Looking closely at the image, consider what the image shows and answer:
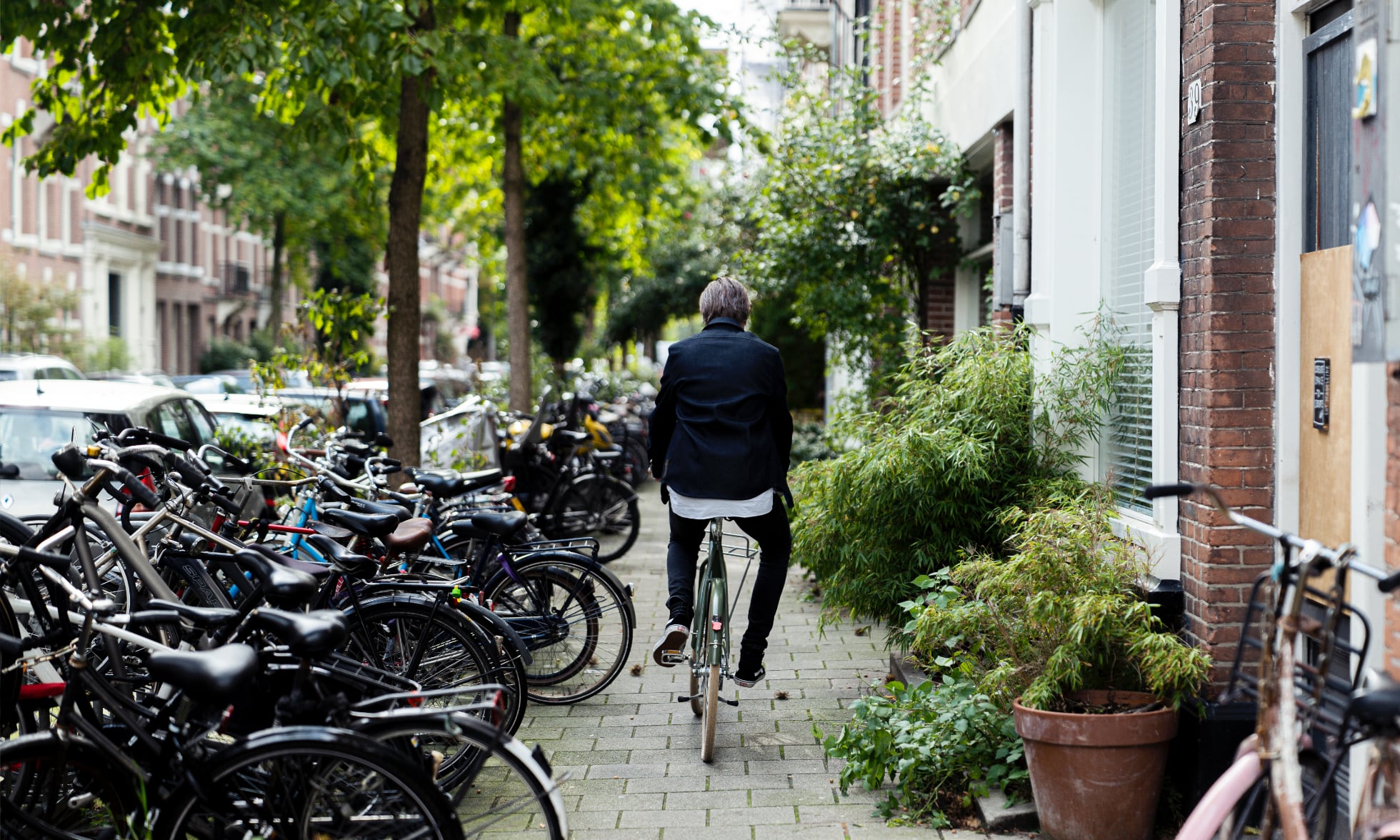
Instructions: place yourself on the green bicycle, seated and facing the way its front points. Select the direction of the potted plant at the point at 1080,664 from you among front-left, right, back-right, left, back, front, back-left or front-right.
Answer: back-right

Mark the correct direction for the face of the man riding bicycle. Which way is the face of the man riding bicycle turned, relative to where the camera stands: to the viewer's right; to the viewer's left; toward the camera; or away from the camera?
away from the camera

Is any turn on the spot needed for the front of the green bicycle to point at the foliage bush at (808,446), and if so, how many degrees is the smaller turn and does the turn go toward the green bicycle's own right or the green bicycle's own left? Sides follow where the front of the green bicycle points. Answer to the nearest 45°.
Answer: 0° — it already faces it

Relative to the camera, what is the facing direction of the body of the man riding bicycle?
away from the camera

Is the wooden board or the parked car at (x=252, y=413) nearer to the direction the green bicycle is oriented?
the parked car

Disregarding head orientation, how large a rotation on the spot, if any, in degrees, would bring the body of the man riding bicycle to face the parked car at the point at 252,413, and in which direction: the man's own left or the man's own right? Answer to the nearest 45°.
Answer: approximately 45° to the man's own left

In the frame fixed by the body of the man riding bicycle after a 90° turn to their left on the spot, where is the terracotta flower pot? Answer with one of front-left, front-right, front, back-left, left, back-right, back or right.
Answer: back-left

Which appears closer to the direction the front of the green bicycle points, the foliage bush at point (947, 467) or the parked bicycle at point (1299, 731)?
the foliage bush

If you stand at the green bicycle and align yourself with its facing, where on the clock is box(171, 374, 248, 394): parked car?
The parked car is roughly at 11 o'clock from the green bicycle.

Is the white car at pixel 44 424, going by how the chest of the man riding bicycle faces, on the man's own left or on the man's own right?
on the man's own left

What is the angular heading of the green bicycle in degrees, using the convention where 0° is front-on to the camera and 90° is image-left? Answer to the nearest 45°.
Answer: approximately 180°

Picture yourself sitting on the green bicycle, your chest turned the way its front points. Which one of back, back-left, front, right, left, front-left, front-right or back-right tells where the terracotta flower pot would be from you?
back-right

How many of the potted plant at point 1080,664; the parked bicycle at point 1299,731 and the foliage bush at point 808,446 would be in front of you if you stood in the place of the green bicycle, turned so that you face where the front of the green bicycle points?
1
